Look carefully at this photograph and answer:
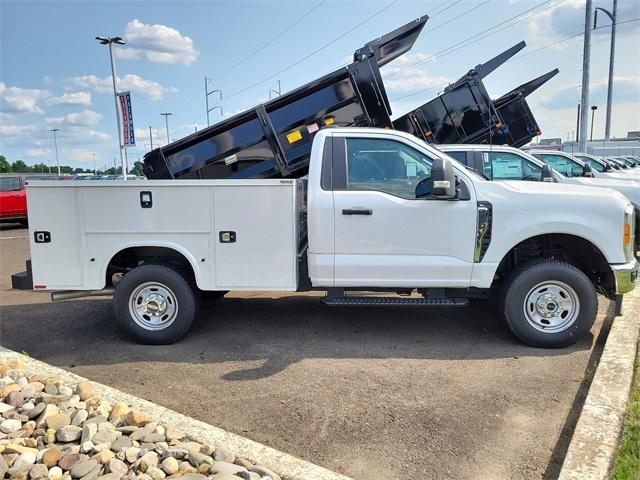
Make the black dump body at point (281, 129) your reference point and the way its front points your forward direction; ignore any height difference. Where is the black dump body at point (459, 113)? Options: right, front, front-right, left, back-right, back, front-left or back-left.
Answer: front-left

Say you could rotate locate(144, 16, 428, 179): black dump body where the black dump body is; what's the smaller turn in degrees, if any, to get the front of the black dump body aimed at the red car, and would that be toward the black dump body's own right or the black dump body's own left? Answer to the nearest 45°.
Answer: approximately 135° to the black dump body's own left

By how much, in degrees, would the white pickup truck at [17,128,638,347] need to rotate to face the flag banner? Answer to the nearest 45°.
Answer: approximately 135° to its left

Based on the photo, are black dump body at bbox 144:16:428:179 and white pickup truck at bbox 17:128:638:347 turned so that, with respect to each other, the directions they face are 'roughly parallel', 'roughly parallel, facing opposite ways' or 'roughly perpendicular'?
roughly parallel

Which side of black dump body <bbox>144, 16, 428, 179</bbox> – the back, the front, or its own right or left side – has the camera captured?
right

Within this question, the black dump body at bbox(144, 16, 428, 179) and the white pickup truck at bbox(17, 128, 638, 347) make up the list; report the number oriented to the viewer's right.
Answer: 2

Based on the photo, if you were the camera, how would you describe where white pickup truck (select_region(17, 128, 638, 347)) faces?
facing to the right of the viewer

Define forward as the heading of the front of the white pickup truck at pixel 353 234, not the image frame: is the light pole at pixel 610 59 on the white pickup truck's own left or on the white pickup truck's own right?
on the white pickup truck's own left
